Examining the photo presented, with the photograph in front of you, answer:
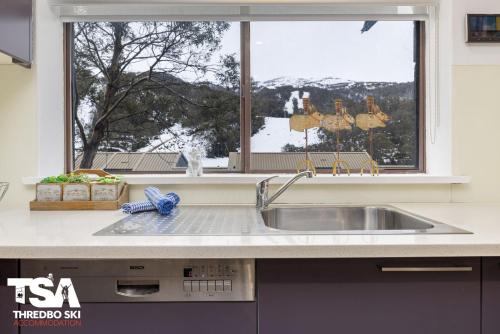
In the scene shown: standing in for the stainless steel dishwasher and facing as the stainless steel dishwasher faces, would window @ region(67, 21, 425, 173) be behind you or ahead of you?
behind

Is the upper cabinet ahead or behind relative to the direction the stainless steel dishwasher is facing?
behind

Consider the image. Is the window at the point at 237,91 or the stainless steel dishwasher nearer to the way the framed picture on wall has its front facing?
the stainless steel dishwasher

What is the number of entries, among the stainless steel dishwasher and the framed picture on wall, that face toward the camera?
2

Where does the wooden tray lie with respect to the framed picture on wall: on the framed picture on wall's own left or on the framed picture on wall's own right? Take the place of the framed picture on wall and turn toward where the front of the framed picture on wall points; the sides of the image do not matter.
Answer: on the framed picture on wall's own right

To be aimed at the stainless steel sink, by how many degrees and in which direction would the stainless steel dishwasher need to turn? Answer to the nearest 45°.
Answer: approximately 135° to its left

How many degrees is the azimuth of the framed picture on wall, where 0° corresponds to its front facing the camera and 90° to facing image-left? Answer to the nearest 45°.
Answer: approximately 0°

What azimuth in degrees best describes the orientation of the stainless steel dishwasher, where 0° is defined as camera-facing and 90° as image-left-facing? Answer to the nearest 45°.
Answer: approximately 0°

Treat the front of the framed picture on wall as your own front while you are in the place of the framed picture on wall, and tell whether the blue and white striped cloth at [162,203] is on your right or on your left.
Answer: on your right
